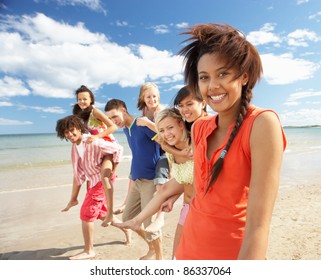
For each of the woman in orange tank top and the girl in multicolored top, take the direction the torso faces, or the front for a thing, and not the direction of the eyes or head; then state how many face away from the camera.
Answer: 0

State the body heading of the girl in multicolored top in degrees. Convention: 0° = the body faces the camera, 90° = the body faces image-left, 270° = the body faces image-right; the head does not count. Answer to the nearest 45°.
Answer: approximately 45°

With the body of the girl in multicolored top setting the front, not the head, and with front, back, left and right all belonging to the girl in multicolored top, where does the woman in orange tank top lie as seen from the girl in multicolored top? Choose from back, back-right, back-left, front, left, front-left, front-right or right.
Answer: front-left

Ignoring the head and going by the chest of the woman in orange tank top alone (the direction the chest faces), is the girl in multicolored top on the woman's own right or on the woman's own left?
on the woman's own right

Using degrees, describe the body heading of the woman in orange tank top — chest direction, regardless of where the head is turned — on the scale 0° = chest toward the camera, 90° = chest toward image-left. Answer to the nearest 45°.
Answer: approximately 45°
